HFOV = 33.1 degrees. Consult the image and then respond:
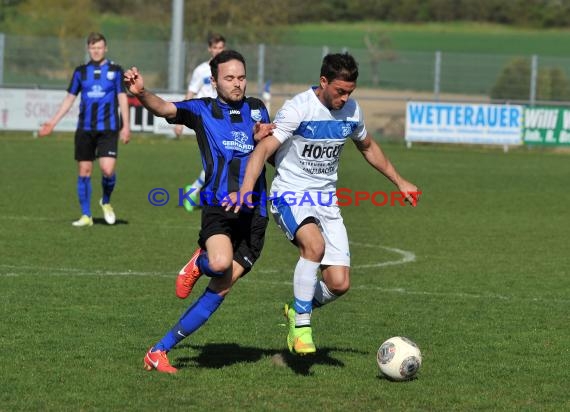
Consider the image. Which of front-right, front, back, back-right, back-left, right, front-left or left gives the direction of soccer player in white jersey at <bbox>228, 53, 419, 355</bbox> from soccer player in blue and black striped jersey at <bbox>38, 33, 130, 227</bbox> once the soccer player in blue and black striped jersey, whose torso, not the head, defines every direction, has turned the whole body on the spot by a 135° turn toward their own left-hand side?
back-right

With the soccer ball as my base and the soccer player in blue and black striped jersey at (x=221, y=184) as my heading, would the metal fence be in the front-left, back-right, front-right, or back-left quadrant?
front-right

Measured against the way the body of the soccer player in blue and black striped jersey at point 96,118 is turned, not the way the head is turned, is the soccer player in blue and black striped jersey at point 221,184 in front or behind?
in front

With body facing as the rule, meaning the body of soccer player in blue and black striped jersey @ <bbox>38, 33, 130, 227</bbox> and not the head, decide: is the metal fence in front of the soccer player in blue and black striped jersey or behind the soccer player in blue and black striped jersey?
behind

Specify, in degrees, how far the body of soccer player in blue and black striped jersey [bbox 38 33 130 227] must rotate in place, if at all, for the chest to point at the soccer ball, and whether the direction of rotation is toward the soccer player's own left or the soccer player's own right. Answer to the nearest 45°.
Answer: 0° — they already face it

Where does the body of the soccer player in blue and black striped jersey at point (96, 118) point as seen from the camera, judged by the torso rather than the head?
toward the camera

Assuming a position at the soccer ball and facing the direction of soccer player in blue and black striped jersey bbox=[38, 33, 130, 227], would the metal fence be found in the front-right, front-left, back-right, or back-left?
front-right

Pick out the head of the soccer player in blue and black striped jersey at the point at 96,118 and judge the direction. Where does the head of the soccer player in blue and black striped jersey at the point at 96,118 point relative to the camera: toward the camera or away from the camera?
toward the camera
